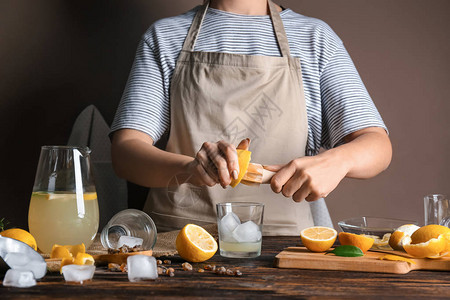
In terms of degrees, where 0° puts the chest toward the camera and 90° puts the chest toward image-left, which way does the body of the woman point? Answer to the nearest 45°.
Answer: approximately 0°

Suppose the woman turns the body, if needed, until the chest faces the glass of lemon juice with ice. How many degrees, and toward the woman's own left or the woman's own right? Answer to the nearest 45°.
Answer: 0° — they already face it

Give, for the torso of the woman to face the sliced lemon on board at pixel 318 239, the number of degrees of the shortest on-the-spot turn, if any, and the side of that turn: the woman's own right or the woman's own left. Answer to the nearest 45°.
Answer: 0° — they already face it

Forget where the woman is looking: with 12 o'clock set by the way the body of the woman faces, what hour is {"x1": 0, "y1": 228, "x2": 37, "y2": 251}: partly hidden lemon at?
The partly hidden lemon is roughly at 1 o'clock from the woman.
